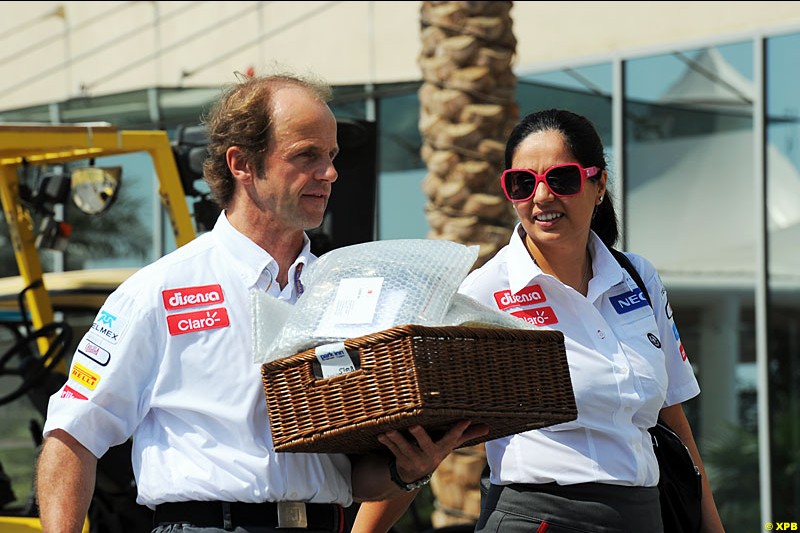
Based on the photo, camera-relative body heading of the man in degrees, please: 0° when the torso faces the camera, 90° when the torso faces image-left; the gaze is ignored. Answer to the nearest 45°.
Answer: approximately 315°

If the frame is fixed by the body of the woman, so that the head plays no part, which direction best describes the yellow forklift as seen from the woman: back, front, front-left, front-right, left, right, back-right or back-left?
back-right

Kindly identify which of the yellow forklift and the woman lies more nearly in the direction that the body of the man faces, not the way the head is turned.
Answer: the woman

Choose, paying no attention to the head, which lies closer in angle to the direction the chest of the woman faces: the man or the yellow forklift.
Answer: the man

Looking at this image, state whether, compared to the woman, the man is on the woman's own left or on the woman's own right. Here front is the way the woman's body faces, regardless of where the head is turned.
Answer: on the woman's own right

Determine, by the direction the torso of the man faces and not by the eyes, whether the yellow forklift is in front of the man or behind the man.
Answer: behind

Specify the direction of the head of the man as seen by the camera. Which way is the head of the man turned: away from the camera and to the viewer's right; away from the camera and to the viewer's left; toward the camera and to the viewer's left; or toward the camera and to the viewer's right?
toward the camera and to the viewer's right
